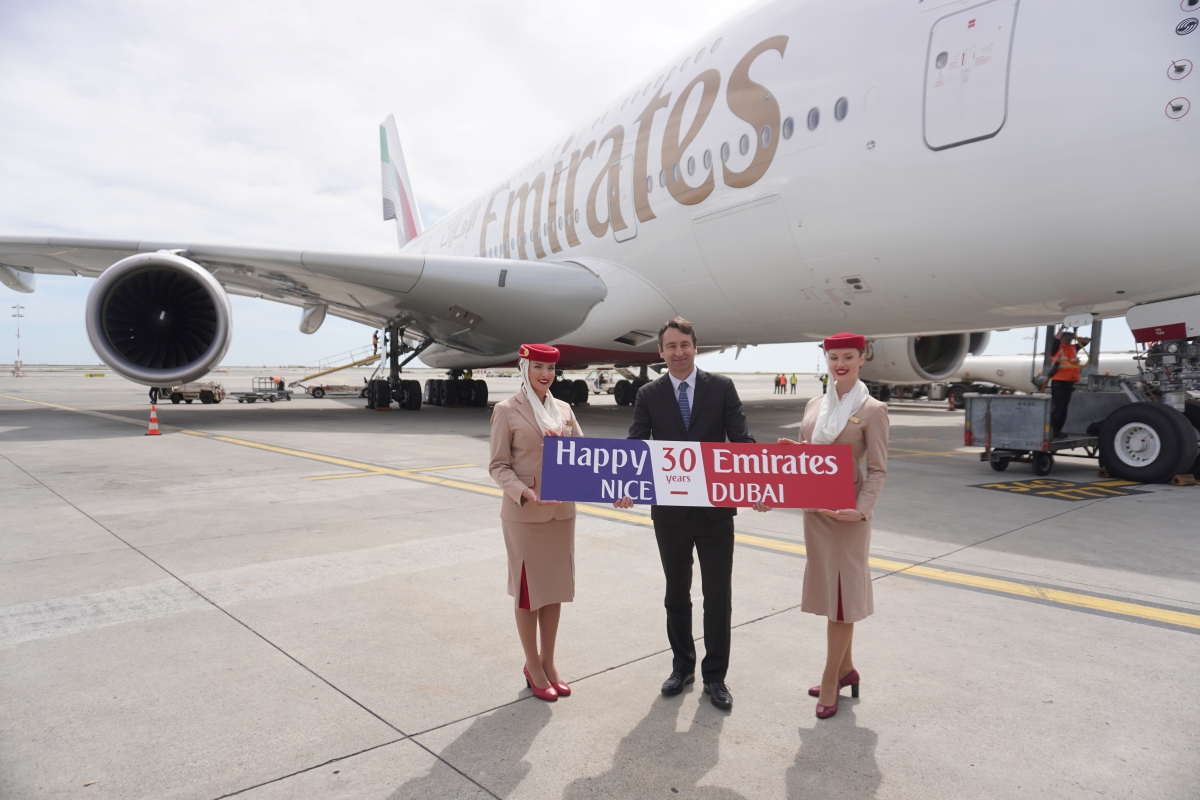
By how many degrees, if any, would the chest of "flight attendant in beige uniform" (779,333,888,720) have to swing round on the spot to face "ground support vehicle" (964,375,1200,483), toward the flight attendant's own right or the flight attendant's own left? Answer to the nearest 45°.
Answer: approximately 180°

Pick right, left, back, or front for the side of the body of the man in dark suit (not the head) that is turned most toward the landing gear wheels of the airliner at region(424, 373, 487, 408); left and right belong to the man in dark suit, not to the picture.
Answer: back

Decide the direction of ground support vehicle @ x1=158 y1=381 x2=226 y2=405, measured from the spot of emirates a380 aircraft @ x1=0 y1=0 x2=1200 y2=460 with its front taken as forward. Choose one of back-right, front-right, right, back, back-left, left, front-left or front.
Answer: back

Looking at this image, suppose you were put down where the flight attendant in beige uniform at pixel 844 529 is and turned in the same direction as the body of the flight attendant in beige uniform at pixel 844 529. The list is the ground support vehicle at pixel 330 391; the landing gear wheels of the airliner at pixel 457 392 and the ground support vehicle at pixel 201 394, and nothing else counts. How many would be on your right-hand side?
3

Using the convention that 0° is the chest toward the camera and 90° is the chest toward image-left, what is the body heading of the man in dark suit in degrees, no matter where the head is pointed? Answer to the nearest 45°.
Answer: approximately 0°

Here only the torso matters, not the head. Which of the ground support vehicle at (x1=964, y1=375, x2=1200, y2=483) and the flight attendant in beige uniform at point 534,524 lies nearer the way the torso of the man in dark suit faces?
the flight attendant in beige uniform

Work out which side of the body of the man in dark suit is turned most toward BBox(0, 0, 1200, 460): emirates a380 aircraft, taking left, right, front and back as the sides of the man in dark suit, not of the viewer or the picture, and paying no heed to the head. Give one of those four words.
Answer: back

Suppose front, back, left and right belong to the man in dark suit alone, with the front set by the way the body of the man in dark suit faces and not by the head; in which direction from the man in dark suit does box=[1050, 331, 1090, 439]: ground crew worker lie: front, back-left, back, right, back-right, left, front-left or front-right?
back-left

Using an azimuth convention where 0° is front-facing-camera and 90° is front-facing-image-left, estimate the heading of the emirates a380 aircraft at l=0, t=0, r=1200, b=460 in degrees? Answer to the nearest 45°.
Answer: approximately 315°
